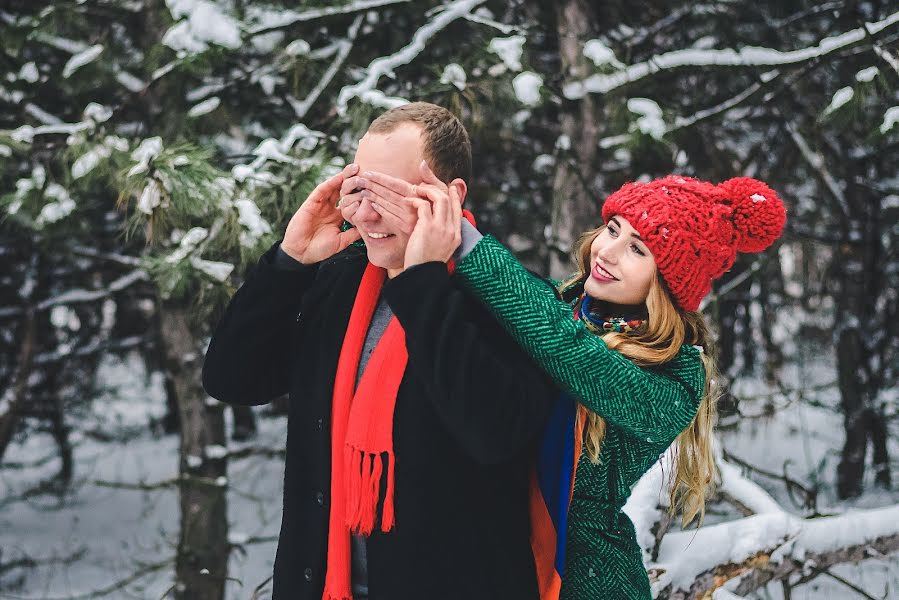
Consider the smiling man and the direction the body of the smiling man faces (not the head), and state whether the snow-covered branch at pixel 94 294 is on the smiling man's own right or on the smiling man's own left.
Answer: on the smiling man's own right

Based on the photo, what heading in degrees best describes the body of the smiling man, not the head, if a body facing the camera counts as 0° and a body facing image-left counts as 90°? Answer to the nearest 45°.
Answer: approximately 45°

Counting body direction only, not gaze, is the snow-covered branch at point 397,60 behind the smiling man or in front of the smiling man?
behind

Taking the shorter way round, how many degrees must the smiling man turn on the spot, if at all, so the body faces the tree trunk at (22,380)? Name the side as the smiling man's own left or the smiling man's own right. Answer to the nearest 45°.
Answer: approximately 90° to the smiling man's own right

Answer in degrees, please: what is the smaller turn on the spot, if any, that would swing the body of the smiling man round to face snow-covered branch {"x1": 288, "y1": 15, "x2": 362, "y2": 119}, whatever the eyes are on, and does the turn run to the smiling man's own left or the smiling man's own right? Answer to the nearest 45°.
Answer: approximately 135° to the smiling man's own right

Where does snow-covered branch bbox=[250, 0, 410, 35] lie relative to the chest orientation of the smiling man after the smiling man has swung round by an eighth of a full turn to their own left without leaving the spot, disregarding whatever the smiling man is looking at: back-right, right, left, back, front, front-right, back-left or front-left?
back
